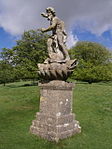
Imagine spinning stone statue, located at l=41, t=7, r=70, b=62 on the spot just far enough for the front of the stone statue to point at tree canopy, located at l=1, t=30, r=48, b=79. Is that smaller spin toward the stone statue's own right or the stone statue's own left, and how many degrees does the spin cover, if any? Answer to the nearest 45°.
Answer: approximately 90° to the stone statue's own right

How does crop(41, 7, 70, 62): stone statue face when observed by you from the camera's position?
facing to the left of the viewer
